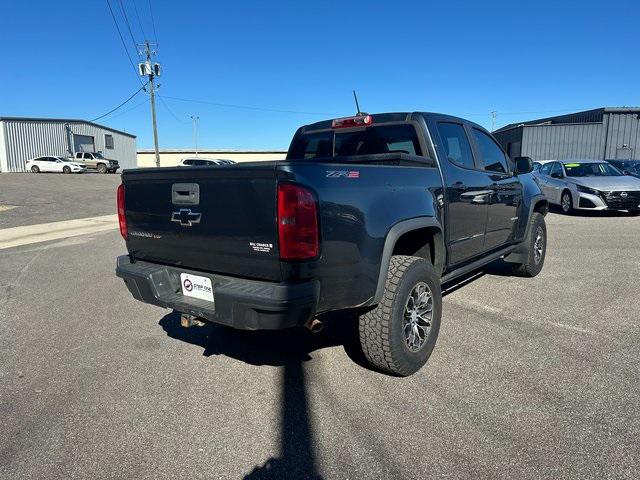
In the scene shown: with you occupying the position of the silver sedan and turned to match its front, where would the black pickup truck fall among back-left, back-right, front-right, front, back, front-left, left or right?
front-right

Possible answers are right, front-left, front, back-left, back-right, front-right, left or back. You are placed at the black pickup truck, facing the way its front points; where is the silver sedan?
front

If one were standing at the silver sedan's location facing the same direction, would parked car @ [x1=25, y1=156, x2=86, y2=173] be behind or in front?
behind

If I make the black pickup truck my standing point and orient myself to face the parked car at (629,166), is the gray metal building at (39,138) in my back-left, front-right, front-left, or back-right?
front-left

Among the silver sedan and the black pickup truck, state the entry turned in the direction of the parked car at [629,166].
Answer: the black pickup truck

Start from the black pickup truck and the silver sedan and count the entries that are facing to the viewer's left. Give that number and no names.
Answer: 0

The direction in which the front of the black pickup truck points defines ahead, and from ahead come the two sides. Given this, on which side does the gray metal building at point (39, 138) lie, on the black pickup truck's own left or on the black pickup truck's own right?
on the black pickup truck's own left

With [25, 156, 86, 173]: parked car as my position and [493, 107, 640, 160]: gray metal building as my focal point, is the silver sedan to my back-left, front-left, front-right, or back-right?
front-right

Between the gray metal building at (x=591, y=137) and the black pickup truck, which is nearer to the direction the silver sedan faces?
the black pickup truck

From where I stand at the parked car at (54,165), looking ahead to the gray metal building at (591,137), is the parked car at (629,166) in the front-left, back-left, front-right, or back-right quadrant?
front-right

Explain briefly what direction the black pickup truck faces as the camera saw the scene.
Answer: facing away from the viewer and to the right of the viewer

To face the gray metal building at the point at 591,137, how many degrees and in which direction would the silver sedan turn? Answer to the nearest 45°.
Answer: approximately 135° to its left
